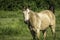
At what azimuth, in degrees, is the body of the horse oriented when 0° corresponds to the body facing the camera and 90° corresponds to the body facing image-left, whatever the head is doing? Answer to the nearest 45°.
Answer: approximately 45°
